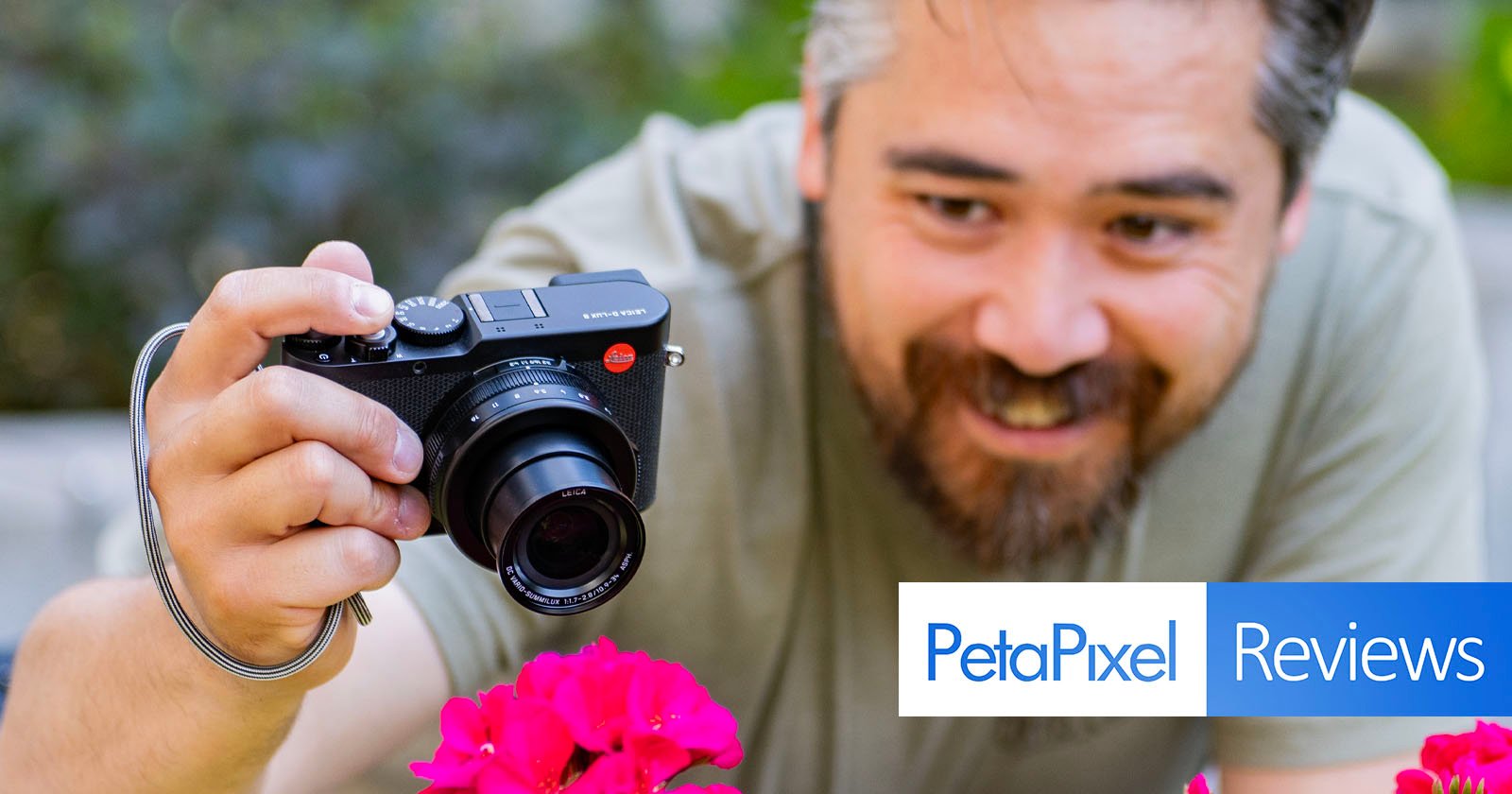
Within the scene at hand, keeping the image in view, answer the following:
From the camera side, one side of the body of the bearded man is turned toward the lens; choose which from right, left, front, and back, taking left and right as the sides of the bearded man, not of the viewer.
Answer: front

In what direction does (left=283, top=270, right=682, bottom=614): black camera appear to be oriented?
toward the camera
